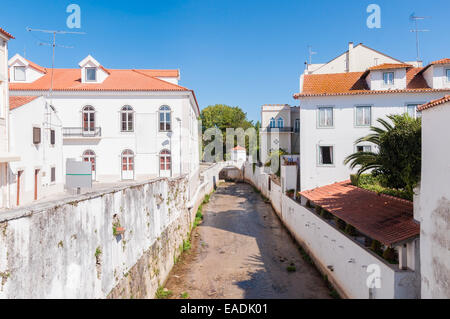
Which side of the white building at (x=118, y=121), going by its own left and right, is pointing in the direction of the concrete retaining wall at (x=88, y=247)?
front

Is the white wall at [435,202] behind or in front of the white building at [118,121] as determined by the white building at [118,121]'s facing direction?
in front

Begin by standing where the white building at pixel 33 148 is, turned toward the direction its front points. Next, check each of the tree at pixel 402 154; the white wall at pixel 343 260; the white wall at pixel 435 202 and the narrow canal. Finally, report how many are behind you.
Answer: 0

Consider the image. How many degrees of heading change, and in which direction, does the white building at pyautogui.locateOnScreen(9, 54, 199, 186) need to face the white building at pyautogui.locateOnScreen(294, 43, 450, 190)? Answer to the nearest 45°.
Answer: approximately 45° to its left

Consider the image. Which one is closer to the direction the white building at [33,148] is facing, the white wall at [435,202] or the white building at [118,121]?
the white wall

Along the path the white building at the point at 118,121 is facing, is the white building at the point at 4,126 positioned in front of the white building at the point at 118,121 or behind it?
in front

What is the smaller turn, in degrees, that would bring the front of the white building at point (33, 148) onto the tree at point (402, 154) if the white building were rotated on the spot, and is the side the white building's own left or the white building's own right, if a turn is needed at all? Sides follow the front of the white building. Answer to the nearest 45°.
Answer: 0° — it already faces it

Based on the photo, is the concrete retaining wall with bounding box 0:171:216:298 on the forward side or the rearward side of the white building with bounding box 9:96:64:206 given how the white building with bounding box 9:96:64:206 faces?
on the forward side

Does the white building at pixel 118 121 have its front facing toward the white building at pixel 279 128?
no

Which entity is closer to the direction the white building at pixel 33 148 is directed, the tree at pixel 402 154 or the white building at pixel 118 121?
the tree

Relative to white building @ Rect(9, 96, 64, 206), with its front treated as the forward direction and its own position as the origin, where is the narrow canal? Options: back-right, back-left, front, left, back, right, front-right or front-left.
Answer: front

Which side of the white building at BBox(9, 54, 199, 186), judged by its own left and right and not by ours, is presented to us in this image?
front

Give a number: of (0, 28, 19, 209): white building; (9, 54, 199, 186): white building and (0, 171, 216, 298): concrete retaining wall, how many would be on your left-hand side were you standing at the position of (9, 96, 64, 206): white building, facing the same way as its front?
1

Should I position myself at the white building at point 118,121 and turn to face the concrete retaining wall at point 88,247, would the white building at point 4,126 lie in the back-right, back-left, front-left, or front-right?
front-right

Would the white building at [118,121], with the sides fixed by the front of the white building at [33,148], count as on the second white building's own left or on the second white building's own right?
on the second white building's own left
